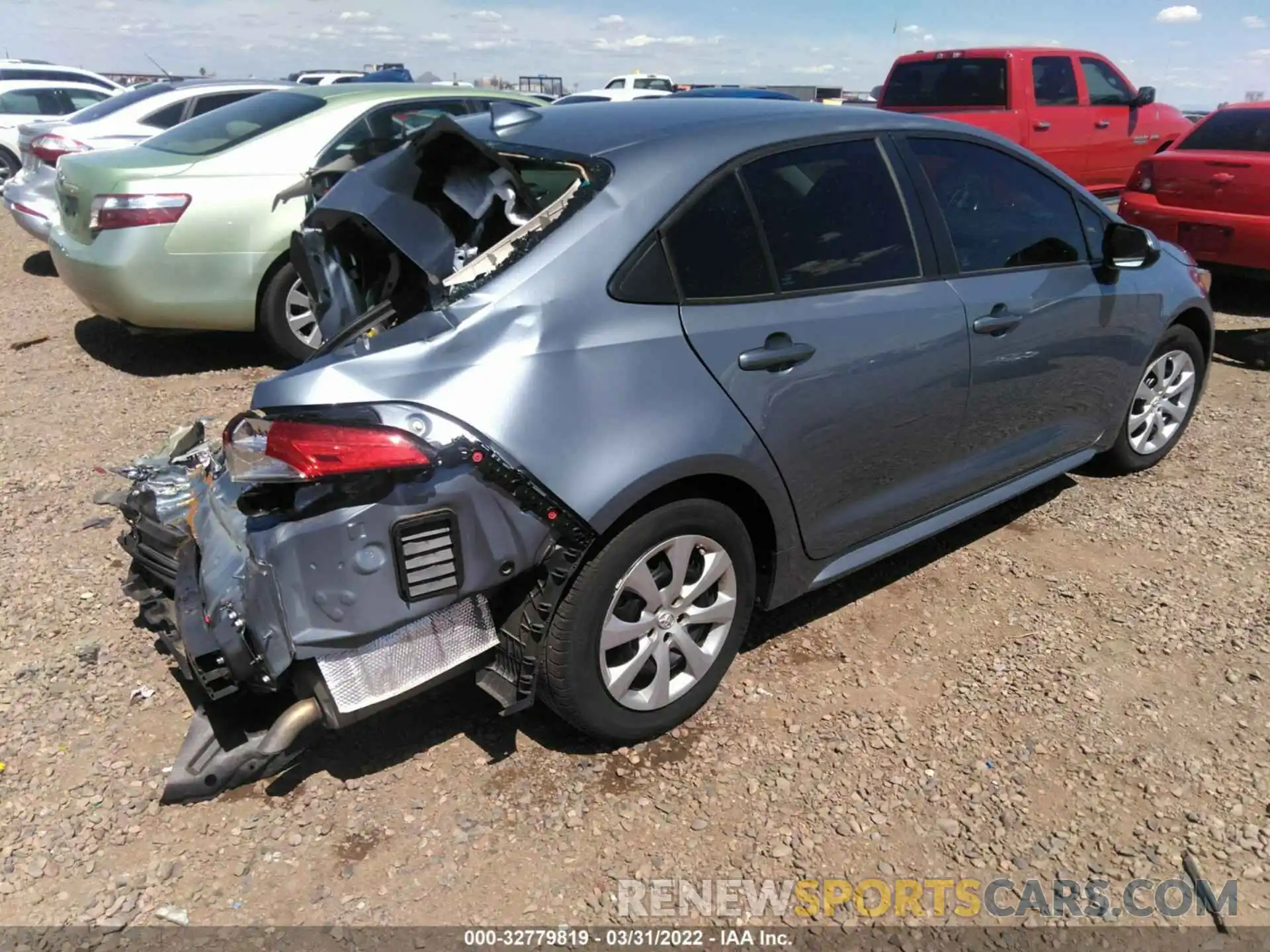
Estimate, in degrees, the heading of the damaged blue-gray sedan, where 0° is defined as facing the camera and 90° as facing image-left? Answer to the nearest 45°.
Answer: approximately 225°

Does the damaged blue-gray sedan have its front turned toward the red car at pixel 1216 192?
yes

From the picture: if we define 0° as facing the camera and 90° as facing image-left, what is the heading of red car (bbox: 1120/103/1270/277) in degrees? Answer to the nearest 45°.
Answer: approximately 225°

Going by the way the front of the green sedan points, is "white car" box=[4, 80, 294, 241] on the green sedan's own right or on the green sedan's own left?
on the green sedan's own left

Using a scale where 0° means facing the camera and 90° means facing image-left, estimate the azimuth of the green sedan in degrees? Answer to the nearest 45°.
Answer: approximately 225°

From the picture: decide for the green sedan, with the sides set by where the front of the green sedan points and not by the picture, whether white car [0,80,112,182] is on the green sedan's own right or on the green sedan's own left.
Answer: on the green sedan's own left

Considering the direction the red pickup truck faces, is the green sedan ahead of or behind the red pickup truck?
behind

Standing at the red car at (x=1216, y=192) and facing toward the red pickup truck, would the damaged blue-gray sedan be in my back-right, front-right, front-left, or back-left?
back-left

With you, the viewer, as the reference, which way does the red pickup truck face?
facing away from the viewer and to the right of the viewer

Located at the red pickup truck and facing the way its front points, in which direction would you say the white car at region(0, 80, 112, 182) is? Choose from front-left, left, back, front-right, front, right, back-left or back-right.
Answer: back-left

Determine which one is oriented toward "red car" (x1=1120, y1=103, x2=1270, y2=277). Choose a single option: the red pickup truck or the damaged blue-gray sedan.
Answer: the damaged blue-gray sedan

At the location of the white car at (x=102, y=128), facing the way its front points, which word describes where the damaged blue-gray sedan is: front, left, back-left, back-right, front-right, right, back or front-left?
back-right
